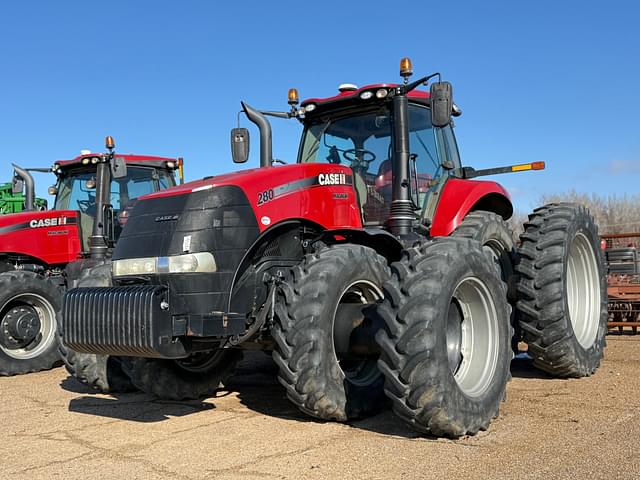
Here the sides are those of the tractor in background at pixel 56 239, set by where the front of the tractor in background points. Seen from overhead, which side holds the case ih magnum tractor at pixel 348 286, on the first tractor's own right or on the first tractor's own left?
on the first tractor's own left

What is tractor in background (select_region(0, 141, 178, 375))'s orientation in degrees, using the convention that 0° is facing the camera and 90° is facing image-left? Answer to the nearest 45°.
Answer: approximately 45°

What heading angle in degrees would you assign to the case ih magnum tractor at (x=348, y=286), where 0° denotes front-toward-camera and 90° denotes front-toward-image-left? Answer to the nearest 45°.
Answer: approximately 45°

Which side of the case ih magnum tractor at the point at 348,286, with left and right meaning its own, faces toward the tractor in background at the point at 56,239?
right
